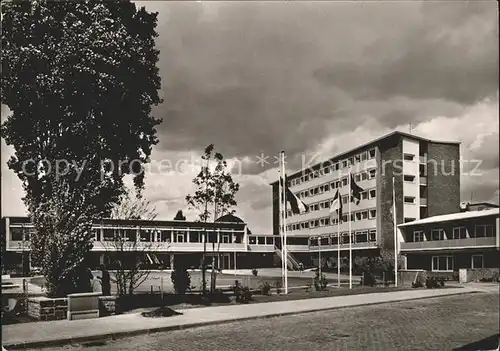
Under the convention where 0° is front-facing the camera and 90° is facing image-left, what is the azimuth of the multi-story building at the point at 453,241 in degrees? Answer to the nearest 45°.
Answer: approximately 45°

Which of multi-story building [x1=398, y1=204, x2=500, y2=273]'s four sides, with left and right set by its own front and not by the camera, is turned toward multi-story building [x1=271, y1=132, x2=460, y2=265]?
right

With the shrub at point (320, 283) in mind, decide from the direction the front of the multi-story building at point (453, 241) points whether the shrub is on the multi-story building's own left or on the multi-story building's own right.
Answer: on the multi-story building's own right

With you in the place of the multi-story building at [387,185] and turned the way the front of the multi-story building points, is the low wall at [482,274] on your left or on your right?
on your left
